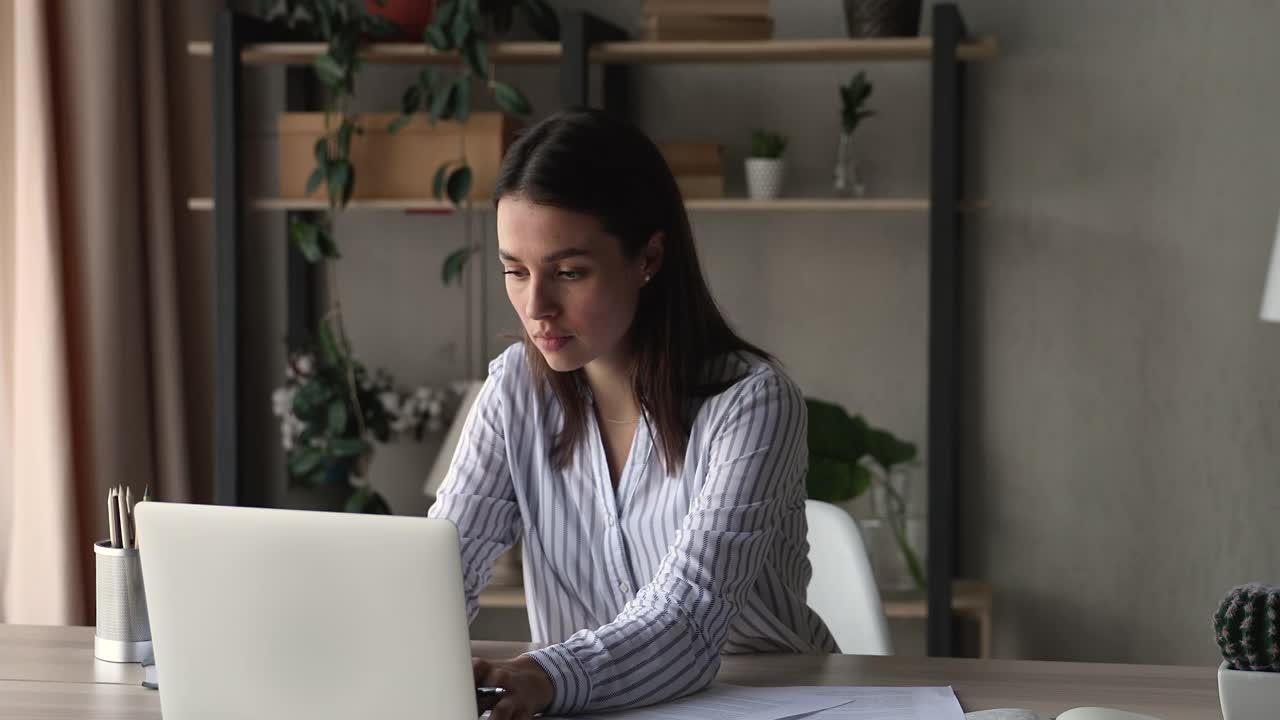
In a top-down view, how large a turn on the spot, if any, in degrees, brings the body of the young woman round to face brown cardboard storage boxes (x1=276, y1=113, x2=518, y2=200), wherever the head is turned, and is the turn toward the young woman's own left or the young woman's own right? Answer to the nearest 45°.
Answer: approximately 135° to the young woman's own right

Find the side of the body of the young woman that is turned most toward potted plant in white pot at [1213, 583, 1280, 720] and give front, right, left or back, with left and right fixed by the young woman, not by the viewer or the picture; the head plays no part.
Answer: left

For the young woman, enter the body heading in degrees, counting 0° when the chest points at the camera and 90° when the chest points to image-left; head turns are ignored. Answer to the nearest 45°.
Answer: approximately 45°

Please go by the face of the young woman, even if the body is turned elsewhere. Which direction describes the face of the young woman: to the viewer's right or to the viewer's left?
to the viewer's left

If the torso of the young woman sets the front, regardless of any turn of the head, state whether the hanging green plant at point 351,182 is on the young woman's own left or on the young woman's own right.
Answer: on the young woman's own right

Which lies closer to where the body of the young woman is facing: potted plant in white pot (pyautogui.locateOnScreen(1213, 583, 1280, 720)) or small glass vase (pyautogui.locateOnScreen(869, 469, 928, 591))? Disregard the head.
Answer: the potted plant in white pot

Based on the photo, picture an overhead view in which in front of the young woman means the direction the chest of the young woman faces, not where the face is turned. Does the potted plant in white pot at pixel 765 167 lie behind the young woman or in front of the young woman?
behind

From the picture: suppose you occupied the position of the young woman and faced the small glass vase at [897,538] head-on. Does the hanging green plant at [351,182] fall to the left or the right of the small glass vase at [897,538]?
left

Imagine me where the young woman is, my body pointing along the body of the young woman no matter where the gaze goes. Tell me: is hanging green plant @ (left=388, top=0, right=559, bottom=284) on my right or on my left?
on my right

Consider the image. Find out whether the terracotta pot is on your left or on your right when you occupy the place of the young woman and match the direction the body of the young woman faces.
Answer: on your right
